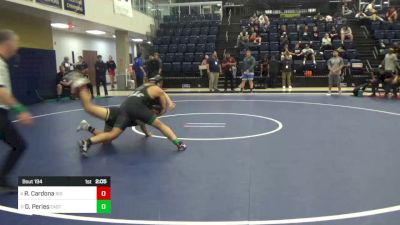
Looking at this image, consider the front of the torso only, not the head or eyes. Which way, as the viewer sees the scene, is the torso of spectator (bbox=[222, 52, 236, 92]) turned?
toward the camera

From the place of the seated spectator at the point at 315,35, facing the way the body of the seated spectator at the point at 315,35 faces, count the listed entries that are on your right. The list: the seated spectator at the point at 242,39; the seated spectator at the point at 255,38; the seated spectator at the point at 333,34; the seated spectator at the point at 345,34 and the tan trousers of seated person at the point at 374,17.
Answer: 2

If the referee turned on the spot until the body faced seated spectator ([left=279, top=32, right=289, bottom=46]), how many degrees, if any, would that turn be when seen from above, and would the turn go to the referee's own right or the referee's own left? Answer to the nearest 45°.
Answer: approximately 45° to the referee's own left

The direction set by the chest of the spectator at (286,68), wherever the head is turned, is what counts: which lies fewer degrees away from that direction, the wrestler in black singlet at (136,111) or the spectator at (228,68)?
the wrestler in black singlet

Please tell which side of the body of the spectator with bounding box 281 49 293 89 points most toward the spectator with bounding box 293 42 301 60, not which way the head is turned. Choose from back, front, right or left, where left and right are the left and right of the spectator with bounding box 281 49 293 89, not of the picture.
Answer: back

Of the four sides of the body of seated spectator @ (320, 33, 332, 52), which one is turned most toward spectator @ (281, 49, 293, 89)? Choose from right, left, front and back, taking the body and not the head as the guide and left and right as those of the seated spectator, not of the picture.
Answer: front

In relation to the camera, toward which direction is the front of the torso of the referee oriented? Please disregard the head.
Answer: to the viewer's right

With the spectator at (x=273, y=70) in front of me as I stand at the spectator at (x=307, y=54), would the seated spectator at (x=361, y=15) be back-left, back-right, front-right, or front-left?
back-right

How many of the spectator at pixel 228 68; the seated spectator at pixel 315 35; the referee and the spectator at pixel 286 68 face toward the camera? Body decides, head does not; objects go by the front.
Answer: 3

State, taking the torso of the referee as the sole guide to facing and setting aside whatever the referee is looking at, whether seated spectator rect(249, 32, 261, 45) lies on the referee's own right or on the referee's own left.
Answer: on the referee's own left

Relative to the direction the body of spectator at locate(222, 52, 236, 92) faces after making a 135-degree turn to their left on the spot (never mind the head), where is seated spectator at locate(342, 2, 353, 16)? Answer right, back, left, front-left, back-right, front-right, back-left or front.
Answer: front

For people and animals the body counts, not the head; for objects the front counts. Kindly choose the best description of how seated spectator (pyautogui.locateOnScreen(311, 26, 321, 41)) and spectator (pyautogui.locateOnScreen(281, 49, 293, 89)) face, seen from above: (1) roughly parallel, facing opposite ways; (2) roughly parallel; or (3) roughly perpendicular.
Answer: roughly parallel

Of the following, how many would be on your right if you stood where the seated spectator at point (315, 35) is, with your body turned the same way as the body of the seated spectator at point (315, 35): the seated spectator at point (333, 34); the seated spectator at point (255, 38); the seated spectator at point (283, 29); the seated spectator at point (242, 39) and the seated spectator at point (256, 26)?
4

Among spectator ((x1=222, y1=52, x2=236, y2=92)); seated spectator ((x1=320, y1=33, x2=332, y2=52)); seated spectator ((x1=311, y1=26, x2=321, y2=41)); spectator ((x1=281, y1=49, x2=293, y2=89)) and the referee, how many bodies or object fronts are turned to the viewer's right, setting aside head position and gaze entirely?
1

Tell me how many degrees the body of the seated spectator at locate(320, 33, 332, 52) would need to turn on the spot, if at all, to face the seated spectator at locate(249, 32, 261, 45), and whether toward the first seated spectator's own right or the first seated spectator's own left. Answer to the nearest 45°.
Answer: approximately 45° to the first seated spectator's own right

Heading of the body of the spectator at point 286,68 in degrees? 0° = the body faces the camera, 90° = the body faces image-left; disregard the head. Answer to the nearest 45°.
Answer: approximately 0°

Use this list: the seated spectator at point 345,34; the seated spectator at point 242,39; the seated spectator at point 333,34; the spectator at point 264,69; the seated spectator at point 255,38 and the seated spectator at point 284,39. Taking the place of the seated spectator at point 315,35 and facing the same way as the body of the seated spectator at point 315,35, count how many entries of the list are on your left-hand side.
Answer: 2
